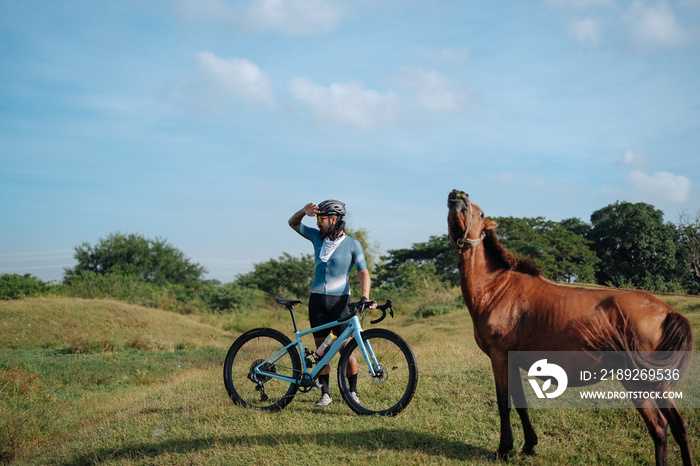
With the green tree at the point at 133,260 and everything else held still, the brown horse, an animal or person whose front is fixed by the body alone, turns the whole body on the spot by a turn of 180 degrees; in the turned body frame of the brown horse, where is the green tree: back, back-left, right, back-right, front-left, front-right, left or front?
back-left

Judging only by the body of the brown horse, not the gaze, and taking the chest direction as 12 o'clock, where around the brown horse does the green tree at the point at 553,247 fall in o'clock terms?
The green tree is roughly at 3 o'clock from the brown horse.

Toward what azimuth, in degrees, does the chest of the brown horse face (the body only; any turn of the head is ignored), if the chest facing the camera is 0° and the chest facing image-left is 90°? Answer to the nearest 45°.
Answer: approximately 90°

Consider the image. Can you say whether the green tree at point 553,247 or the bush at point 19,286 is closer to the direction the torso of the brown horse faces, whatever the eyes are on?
the bush

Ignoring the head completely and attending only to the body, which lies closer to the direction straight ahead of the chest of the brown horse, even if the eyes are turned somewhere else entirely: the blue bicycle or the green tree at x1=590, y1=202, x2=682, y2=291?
the blue bicycle

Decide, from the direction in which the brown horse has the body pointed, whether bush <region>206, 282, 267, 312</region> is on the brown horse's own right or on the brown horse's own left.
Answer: on the brown horse's own right

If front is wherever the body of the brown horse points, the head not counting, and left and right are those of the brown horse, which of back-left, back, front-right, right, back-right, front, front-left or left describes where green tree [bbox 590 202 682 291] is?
right

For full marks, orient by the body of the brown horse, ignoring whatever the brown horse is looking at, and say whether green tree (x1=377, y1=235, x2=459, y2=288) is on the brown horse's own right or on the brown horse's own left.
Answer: on the brown horse's own right

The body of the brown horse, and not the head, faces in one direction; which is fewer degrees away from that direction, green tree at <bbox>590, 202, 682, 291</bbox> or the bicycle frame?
the bicycle frame
